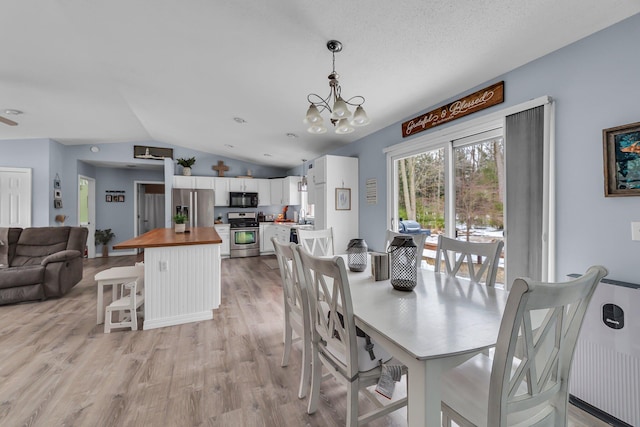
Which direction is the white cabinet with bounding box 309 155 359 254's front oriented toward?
to the viewer's left

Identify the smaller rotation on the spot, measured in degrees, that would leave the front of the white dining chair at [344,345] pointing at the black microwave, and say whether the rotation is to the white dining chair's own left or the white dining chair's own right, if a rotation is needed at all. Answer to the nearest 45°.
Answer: approximately 90° to the white dining chair's own left

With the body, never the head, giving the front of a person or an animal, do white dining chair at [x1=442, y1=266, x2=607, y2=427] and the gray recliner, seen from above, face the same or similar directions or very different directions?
very different directions

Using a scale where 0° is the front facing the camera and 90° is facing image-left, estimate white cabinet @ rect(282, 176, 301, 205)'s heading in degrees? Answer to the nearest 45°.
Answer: approximately 45°

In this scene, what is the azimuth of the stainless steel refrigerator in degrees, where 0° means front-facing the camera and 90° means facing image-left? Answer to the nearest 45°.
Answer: approximately 0°

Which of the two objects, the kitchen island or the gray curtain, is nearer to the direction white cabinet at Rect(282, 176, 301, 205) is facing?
the kitchen island

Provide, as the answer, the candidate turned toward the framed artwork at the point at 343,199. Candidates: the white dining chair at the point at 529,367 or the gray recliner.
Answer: the white dining chair

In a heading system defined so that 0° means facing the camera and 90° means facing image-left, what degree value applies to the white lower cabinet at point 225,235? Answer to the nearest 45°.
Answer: approximately 0°

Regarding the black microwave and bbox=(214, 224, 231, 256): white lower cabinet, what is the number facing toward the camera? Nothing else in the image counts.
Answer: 2

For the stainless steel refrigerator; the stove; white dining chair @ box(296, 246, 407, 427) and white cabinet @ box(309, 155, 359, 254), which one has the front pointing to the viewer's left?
the white cabinet

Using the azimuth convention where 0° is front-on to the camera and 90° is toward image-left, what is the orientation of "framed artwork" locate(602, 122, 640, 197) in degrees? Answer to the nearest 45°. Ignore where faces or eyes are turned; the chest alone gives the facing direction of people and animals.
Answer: approximately 45°
